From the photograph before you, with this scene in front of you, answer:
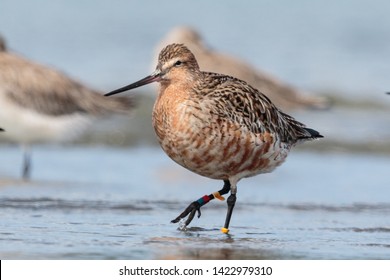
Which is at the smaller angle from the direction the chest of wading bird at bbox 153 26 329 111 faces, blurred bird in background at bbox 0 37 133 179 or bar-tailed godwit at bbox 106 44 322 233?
the blurred bird in background

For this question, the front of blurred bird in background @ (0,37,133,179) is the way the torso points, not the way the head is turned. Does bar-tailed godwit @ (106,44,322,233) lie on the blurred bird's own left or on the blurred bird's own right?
on the blurred bird's own left

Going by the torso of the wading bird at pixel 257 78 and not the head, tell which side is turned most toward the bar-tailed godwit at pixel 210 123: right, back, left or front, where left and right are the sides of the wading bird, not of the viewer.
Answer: left

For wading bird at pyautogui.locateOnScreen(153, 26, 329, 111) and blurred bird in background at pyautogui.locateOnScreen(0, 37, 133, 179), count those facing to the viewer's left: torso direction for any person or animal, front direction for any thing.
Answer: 2

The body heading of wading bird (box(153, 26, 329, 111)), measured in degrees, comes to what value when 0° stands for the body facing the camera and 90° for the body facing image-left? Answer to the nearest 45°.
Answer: approximately 90°

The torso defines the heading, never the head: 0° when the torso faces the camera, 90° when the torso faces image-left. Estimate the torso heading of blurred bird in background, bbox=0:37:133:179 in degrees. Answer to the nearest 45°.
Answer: approximately 90°
